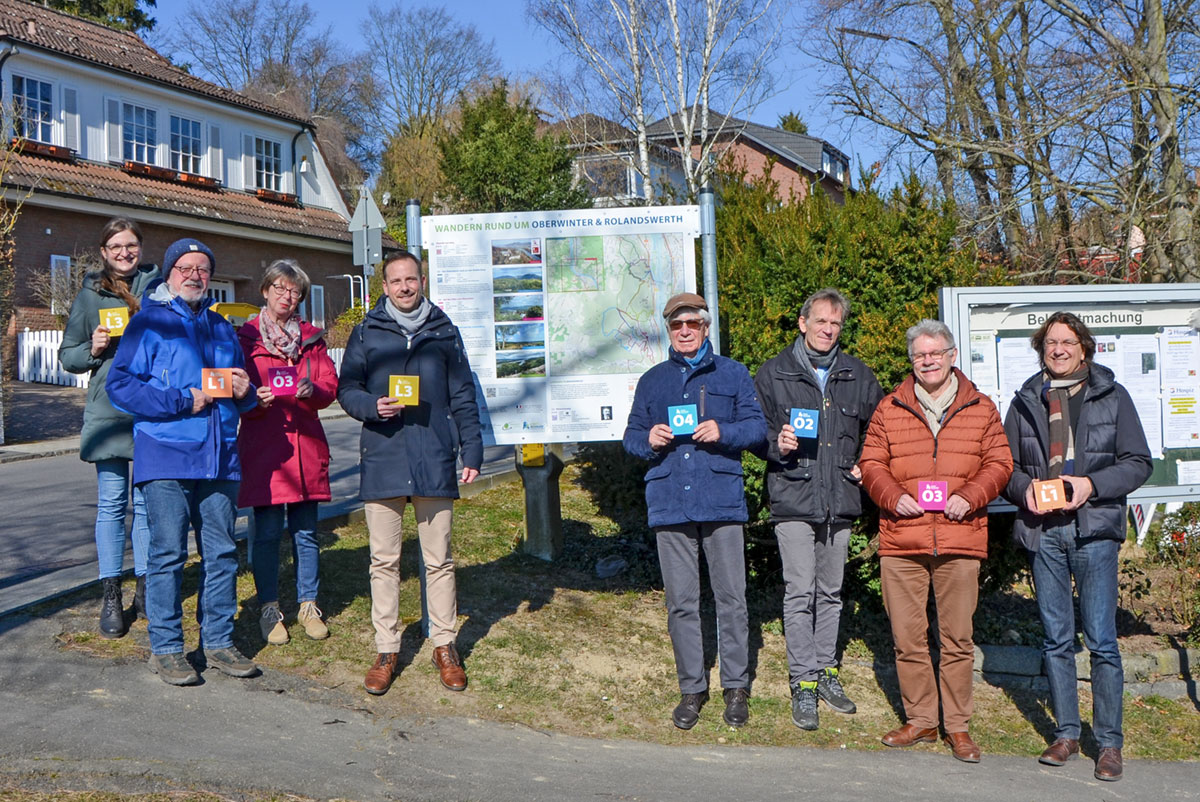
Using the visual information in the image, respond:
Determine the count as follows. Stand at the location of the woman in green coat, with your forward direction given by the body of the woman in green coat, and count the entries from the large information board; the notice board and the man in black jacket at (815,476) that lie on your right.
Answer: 0

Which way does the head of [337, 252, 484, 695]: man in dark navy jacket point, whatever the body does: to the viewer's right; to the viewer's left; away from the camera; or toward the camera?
toward the camera

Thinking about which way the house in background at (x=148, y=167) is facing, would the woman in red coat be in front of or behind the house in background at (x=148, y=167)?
in front

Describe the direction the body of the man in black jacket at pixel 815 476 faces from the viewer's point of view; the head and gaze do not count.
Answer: toward the camera

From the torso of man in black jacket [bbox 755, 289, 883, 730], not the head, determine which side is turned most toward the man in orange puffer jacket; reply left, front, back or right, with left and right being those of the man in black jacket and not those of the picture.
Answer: left

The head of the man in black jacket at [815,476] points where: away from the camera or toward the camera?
toward the camera

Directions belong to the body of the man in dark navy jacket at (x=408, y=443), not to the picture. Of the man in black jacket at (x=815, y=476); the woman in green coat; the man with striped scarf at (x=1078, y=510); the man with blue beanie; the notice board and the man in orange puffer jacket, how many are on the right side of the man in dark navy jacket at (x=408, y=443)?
2

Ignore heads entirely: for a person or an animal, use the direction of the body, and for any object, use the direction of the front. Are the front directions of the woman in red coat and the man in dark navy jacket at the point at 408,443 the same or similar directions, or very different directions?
same or similar directions

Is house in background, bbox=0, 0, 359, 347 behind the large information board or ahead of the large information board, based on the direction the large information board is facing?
behind

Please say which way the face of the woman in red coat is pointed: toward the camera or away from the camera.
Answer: toward the camera

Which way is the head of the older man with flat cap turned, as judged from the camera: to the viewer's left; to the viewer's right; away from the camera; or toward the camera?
toward the camera

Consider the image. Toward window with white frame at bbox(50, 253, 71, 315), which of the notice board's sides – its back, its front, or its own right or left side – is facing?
right

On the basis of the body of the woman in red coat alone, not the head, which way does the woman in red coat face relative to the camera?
toward the camera

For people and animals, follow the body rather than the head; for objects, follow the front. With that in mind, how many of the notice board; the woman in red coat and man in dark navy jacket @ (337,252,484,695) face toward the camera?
3

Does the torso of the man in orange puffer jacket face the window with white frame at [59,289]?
no

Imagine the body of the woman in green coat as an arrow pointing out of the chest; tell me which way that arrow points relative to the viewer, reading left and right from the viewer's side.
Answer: facing the viewer
